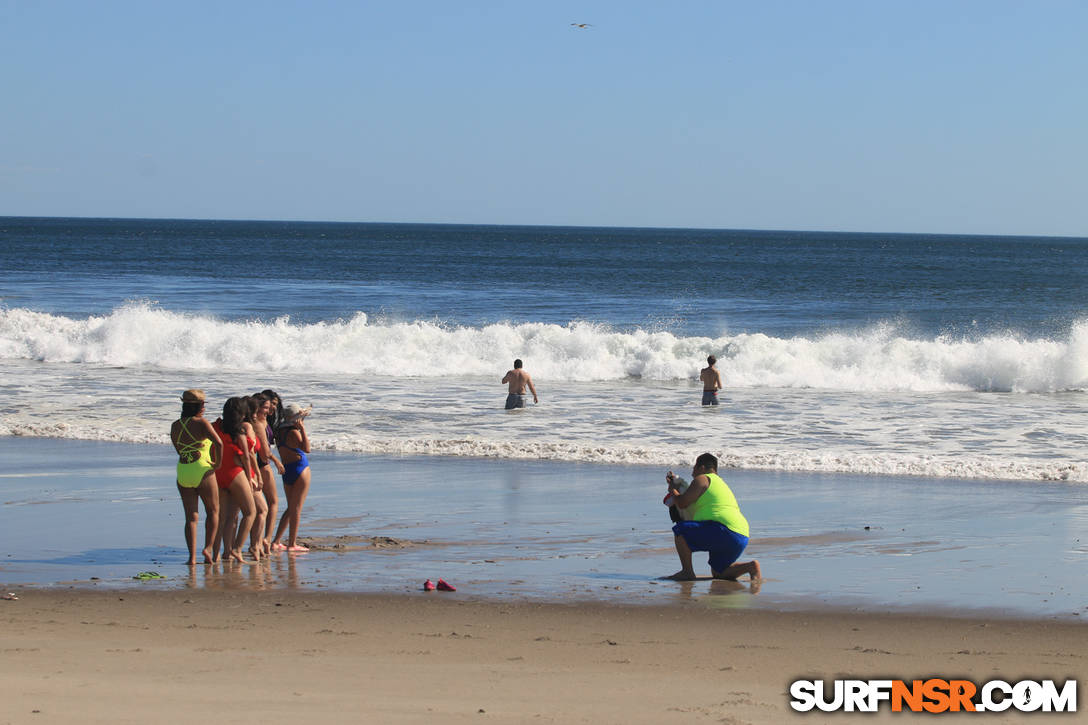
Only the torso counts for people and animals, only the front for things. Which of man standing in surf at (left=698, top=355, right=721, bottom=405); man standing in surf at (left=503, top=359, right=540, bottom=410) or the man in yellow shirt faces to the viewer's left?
the man in yellow shirt

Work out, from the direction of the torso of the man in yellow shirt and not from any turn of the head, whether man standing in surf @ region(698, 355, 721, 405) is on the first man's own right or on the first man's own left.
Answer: on the first man's own right

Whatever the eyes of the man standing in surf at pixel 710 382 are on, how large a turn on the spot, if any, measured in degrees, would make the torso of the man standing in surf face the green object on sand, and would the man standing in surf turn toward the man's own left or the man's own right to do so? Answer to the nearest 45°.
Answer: approximately 180°

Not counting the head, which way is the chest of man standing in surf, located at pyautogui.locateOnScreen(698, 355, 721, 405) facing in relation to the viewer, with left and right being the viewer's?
facing away from the viewer

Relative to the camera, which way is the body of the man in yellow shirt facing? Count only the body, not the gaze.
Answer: to the viewer's left

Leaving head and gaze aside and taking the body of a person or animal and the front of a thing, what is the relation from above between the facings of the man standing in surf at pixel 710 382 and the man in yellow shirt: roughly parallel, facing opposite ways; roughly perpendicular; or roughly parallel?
roughly perpendicular

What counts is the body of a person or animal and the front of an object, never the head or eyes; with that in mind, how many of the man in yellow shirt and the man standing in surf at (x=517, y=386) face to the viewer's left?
1

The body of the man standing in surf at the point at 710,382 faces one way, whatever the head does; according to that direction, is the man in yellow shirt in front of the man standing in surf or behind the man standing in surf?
behind
